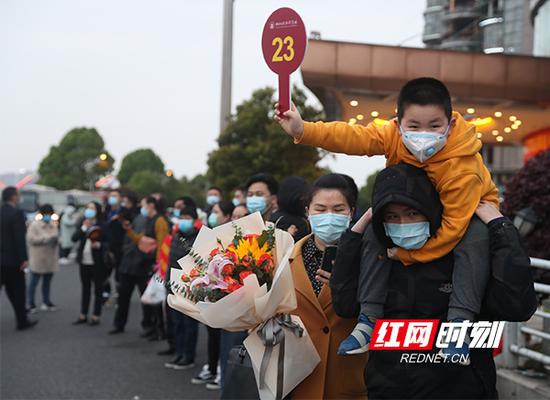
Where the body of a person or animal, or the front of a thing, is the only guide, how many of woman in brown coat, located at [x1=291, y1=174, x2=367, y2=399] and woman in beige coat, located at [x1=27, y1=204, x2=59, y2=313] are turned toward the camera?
2

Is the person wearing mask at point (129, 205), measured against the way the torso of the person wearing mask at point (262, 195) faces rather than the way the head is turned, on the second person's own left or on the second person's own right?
on the second person's own right

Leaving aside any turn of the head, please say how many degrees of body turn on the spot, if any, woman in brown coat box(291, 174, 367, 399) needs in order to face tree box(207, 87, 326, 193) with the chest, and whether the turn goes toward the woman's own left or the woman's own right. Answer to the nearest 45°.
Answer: approximately 180°

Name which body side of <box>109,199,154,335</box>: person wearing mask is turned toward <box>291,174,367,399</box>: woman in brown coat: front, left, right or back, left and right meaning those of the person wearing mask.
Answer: left

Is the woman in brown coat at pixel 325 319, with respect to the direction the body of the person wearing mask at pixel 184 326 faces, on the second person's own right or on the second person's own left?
on the second person's own left

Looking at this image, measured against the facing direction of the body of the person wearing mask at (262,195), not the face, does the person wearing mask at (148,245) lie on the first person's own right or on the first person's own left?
on the first person's own right
